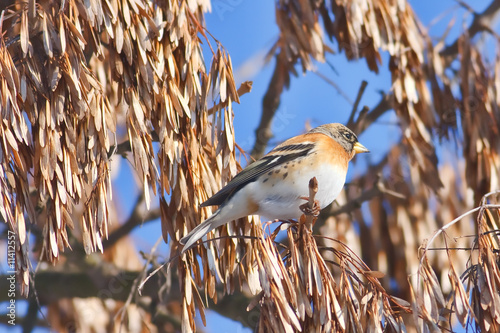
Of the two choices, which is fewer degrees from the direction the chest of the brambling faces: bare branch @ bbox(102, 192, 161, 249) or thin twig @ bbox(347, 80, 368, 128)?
the thin twig

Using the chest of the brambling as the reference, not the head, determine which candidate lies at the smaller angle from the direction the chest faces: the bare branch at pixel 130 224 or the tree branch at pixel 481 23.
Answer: the tree branch

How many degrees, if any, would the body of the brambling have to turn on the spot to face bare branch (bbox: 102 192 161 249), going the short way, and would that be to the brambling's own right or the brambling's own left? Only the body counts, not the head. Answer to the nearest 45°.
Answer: approximately 135° to the brambling's own left

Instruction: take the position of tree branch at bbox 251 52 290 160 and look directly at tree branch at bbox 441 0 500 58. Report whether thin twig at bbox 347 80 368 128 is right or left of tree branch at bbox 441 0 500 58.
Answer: right

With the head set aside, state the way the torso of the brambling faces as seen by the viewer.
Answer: to the viewer's right

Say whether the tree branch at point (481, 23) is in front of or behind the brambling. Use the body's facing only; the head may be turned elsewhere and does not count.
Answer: in front

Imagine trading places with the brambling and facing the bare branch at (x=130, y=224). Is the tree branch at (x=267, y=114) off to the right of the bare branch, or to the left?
right

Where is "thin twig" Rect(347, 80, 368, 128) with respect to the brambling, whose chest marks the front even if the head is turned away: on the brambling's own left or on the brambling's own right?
on the brambling's own left

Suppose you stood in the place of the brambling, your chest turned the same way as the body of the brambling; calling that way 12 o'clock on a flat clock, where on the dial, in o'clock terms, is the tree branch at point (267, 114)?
The tree branch is roughly at 9 o'clock from the brambling.
